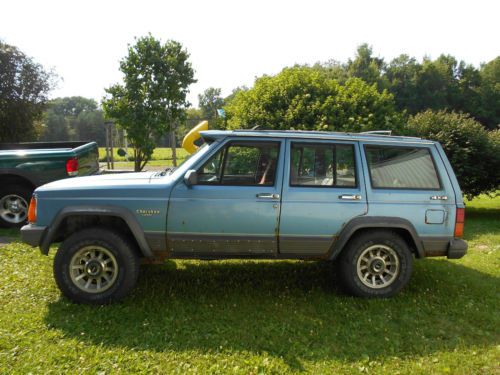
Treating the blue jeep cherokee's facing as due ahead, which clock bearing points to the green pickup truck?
The green pickup truck is roughly at 1 o'clock from the blue jeep cherokee.

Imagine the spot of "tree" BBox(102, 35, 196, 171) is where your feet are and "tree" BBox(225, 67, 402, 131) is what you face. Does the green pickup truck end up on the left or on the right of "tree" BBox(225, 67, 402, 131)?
right

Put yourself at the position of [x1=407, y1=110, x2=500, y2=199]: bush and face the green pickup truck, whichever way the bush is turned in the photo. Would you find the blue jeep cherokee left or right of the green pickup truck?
left

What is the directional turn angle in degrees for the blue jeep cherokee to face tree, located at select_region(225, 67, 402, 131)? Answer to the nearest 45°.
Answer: approximately 90° to its right

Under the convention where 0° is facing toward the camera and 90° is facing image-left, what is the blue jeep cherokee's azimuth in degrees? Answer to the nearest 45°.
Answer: approximately 90°

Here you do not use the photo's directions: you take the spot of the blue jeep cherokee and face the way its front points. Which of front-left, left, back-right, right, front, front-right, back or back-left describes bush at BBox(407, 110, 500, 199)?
back-right

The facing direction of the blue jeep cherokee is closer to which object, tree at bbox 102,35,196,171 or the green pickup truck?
the green pickup truck

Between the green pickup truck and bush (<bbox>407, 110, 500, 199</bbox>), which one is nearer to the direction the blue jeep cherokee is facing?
the green pickup truck

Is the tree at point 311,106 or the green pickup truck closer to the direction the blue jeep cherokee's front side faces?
the green pickup truck
